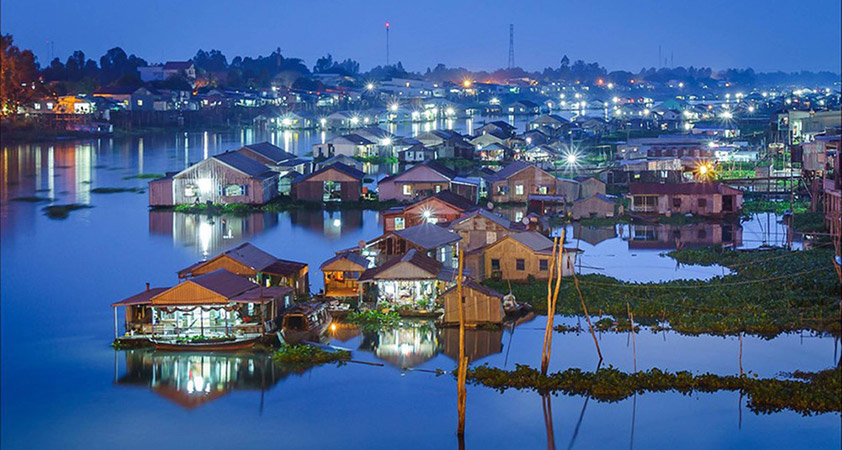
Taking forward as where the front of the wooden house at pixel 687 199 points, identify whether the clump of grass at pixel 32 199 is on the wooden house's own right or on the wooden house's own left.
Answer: on the wooden house's own right

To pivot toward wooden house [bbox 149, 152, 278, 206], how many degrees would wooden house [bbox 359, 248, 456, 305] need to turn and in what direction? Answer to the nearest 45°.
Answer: approximately 135° to its right

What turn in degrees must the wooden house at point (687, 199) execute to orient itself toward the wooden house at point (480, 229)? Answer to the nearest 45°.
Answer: approximately 45° to its right

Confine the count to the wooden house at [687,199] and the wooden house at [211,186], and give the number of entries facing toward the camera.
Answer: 2

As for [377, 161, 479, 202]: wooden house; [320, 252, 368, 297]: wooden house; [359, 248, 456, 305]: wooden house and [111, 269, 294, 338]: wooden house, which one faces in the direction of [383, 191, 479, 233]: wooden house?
[377, 161, 479, 202]: wooden house

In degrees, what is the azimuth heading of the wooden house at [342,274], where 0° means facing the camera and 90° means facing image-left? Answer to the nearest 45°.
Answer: approximately 0°

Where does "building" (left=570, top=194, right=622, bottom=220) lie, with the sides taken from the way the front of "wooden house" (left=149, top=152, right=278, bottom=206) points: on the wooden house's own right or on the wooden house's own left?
on the wooden house's own left

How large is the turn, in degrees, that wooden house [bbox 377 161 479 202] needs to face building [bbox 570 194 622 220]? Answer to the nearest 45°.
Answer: approximately 45° to its left
